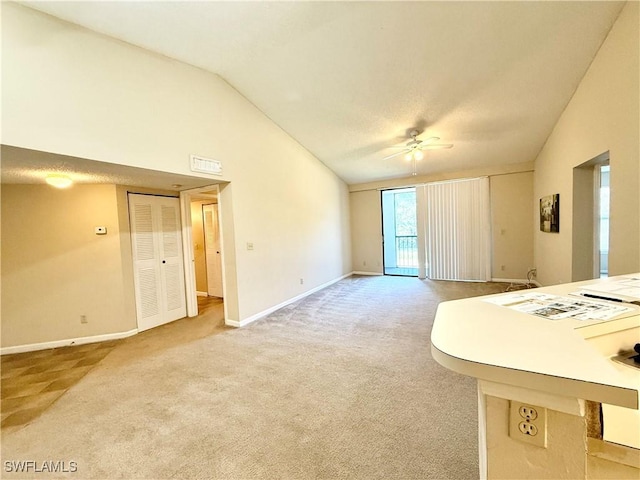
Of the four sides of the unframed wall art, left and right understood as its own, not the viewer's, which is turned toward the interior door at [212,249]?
front

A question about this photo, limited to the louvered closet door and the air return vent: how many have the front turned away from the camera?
0

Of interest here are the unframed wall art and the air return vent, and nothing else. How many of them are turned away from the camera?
0

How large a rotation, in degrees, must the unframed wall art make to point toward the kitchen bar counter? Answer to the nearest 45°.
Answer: approximately 45° to its left

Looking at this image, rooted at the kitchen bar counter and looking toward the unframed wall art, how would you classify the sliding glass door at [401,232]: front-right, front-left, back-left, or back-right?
front-left

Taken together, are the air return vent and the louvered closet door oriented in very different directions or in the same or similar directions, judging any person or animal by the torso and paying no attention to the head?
same or similar directions

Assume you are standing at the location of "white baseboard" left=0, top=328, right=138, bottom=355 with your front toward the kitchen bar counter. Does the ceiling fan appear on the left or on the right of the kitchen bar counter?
left

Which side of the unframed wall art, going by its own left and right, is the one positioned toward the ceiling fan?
front

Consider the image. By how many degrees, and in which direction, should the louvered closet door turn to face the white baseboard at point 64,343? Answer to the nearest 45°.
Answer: approximately 135° to its right

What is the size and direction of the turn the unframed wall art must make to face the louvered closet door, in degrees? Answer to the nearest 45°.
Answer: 0° — it already faces it

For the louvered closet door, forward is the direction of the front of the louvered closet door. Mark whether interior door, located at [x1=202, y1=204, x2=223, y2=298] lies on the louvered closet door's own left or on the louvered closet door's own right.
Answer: on the louvered closet door's own left
